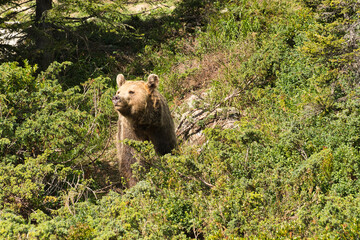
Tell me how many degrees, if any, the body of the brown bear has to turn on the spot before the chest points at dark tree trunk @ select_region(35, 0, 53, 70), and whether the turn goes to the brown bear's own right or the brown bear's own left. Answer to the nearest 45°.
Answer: approximately 135° to the brown bear's own right

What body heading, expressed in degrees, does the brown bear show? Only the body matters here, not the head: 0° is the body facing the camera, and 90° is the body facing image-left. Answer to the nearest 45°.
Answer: approximately 45°

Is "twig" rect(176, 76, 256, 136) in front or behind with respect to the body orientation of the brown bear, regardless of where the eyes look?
behind

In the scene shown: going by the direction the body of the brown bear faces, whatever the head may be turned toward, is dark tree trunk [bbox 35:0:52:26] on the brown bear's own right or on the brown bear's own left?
on the brown bear's own right
